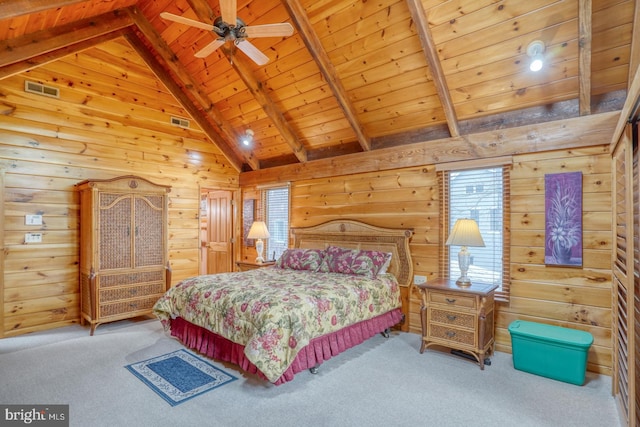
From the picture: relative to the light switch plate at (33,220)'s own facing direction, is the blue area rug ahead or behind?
ahead

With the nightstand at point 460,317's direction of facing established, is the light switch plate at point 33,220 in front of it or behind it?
in front

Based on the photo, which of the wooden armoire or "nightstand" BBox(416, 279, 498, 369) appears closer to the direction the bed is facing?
the wooden armoire

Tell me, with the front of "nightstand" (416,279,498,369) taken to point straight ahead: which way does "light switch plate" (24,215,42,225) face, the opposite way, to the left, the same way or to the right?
to the left

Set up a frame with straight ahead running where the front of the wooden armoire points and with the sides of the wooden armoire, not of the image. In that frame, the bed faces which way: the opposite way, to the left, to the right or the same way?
to the right

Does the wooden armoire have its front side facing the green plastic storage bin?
yes

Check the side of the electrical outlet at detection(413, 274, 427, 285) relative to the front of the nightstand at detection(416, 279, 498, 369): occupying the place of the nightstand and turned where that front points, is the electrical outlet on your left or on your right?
on your right

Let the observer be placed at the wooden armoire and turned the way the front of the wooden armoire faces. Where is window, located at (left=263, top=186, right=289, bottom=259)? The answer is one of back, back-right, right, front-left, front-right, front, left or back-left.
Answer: front-left

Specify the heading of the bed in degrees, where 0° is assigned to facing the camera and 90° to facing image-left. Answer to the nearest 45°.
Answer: approximately 45°

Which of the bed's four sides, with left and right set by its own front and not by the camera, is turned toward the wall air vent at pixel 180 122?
right

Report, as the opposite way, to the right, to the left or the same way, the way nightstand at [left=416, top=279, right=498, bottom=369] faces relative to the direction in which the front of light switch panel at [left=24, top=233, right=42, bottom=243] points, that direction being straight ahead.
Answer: to the right

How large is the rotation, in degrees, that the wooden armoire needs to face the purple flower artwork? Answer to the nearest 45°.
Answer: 0° — it already faces it

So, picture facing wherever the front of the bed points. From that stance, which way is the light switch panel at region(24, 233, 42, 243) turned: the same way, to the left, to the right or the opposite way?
to the left

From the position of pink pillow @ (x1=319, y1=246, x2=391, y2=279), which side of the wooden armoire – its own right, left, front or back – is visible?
front
